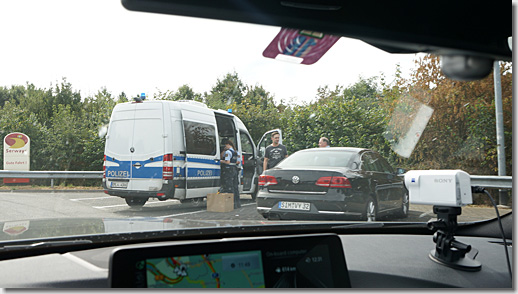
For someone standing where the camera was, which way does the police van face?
facing away from the viewer and to the right of the viewer

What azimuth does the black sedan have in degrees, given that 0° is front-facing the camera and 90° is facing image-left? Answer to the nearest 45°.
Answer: approximately 225°

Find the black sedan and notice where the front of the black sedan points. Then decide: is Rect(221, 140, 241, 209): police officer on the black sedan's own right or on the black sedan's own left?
on the black sedan's own left

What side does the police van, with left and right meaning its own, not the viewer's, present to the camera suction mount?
back
